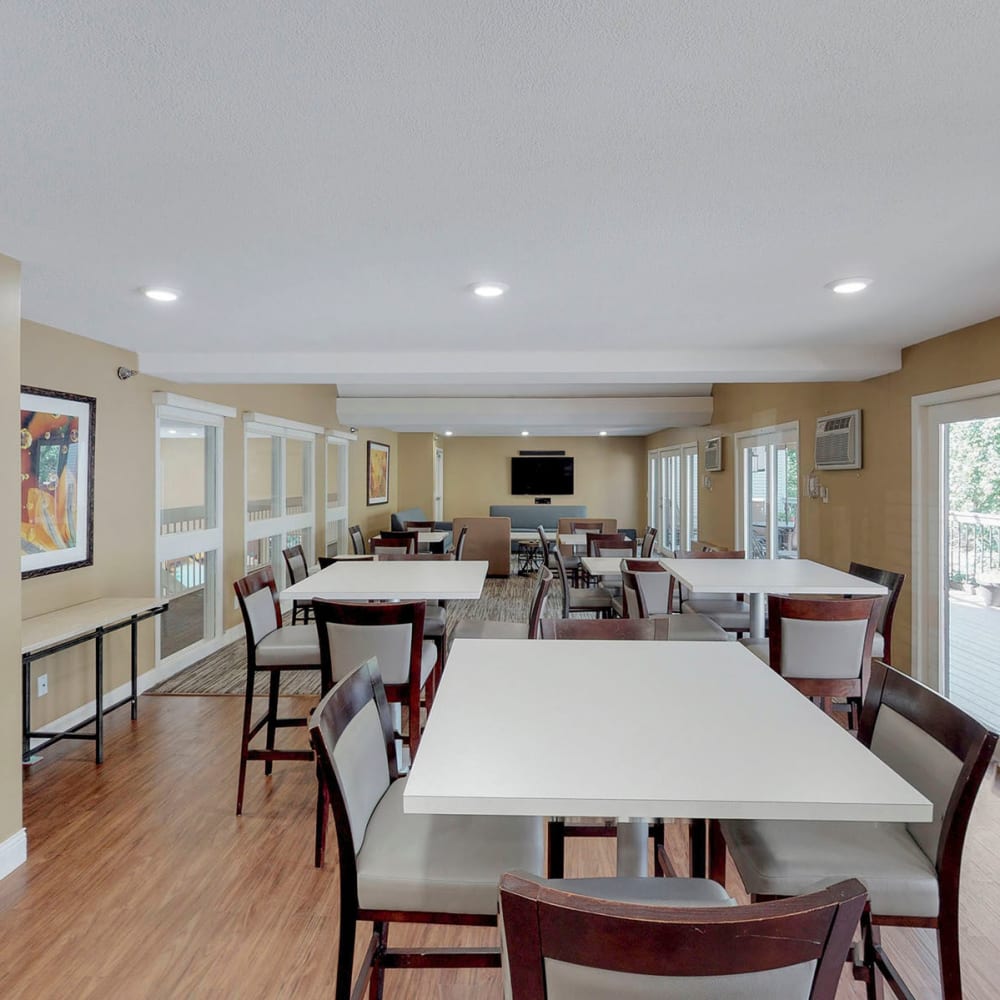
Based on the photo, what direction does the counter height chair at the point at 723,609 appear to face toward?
toward the camera

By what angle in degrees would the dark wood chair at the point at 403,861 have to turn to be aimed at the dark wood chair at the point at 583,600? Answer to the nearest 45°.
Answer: approximately 90° to its left

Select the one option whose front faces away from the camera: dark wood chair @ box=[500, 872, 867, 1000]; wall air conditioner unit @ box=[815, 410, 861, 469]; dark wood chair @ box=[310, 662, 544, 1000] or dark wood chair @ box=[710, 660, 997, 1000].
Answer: dark wood chair @ box=[500, 872, 867, 1000]

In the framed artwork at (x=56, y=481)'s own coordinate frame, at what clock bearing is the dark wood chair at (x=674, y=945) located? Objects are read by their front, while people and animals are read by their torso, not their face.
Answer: The dark wood chair is roughly at 1 o'clock from the framed artwork.

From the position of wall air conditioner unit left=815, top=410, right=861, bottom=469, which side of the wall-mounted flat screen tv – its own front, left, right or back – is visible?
front

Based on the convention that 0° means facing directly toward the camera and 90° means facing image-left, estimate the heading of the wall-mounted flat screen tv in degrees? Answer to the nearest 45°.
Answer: approximately 0°

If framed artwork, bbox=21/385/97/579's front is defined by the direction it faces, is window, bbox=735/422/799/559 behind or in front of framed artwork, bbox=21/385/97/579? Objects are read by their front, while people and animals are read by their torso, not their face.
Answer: in front

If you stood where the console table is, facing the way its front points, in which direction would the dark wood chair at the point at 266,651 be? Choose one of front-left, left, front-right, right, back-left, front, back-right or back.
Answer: front

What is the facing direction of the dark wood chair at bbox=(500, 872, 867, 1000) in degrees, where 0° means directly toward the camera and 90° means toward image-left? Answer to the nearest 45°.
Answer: approximately 180°

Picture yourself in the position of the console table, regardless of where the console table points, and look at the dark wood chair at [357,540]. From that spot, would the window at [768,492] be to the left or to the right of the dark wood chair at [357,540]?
right

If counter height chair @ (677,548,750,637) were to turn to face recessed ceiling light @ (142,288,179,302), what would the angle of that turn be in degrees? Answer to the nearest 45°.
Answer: approximately 45° to its right

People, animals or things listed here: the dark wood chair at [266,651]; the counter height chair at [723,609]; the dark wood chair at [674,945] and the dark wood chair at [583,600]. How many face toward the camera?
1

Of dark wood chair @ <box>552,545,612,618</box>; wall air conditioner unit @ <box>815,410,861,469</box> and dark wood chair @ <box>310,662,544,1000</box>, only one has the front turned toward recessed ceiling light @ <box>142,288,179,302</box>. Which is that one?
the wall air conditioner unit
